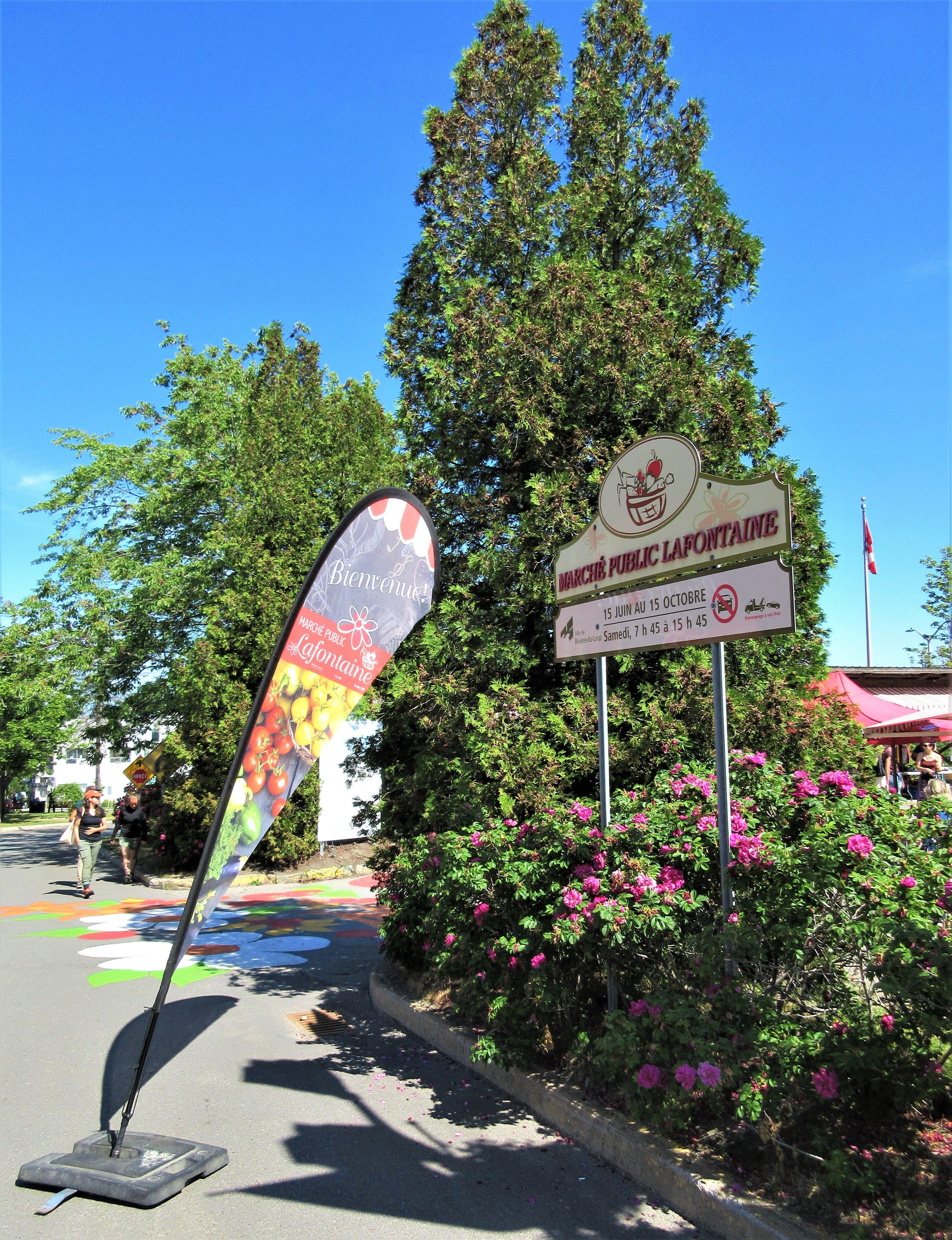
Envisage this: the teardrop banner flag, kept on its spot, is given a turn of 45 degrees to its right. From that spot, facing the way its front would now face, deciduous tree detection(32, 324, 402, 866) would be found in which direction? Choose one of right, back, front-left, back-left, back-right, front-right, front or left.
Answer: back-right

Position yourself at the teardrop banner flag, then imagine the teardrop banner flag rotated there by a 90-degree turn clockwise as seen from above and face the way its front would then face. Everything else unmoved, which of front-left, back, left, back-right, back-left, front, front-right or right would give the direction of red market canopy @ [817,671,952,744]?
back-right

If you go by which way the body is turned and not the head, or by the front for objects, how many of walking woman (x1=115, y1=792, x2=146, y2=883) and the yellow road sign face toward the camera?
2

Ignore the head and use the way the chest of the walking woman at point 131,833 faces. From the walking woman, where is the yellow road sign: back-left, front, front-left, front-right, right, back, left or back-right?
back

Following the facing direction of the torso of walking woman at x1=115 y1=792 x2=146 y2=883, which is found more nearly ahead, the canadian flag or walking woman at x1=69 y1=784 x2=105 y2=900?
the walking woman at x1=69 y1=784 x2=105 y2=900

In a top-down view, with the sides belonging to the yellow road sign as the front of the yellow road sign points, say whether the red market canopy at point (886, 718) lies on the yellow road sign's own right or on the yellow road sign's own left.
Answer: on the yellow road sign's own left

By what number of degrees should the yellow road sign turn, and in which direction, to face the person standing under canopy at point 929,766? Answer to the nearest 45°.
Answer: approximately 45° to its left

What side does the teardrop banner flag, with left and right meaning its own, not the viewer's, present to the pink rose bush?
left
